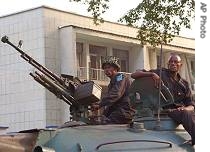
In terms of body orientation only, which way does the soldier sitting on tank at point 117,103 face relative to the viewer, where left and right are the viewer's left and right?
facing to the left of the viewer

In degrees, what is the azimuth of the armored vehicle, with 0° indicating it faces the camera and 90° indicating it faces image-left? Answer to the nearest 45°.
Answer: approximately 90°

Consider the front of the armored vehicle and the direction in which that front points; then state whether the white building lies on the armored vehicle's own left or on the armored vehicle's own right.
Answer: on the armored vehicle's own right

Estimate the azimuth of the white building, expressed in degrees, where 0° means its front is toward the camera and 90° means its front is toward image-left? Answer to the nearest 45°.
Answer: approximately 315°

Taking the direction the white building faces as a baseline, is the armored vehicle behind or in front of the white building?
in front

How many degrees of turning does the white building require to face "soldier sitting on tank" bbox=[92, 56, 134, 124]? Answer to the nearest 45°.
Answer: approximately 45° to its right

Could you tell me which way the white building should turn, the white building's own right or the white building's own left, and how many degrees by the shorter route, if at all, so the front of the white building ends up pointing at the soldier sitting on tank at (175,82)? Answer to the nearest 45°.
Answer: approximately 45° to the white building's own right

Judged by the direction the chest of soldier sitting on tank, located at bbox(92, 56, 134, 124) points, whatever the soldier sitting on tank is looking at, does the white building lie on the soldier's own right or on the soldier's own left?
on the soldier's own right

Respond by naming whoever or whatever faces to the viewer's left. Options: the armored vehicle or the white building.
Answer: the armored vehicle
